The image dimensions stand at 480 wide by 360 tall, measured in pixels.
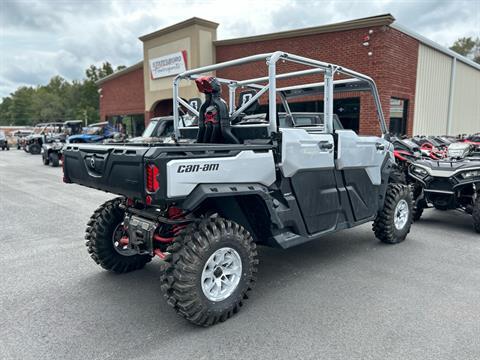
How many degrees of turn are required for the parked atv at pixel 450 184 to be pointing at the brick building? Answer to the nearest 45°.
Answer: approximately 135° to its right

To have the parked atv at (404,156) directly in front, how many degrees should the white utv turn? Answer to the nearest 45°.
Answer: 0° — it already faces it

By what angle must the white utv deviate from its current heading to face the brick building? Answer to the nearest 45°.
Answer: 0° — it already faces it

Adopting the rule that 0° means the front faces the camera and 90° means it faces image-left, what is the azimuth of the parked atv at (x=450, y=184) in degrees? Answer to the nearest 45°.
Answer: approximately 45°

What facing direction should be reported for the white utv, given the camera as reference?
facing away from the viewer and to the right of the viewer

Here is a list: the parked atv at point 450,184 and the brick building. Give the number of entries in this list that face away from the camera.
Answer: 0

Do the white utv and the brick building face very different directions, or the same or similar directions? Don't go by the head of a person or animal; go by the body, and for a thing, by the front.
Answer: very different directions

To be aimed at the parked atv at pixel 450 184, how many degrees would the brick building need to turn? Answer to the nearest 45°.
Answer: approximately 45° to its left

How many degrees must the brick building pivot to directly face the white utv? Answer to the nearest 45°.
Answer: approximately 45° to its left

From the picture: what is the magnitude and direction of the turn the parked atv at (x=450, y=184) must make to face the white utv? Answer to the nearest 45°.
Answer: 0° — it already faces it

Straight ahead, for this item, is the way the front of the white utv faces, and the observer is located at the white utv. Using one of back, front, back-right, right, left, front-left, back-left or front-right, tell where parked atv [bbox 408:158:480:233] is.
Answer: front

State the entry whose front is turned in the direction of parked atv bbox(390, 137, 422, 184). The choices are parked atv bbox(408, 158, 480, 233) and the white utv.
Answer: the white utv
